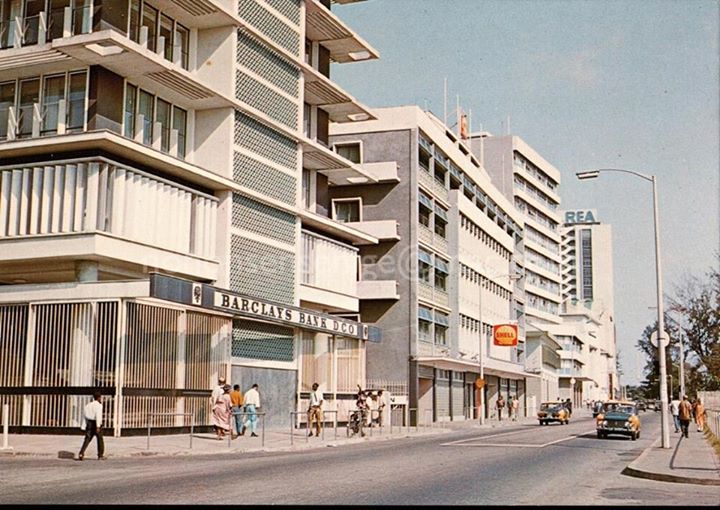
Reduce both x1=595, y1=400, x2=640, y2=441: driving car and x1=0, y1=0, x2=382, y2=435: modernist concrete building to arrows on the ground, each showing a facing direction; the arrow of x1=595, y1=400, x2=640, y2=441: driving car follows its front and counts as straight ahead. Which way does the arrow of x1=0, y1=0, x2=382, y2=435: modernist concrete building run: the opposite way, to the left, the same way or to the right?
to the left

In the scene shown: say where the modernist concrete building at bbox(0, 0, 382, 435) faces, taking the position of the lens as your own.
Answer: facing the viewer and to the right of the viewer

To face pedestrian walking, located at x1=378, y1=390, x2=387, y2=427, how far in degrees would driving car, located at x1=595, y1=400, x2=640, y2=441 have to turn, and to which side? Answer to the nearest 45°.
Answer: approximately 135° to its right

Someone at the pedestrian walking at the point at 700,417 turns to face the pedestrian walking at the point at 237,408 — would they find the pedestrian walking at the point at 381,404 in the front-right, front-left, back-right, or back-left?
front-right

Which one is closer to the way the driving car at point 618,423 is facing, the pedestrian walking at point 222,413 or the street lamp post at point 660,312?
the street lamp post

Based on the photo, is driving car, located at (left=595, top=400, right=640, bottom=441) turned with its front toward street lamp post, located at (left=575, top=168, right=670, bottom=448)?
yes

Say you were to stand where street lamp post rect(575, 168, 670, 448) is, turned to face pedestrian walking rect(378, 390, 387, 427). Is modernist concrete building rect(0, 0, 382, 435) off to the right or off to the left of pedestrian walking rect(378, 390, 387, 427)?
left

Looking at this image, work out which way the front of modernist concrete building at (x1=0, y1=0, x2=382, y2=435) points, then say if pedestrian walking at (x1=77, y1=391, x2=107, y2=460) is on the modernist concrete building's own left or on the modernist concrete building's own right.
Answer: on the modernist concrete building's own right

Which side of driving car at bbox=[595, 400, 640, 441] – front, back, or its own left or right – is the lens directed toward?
front

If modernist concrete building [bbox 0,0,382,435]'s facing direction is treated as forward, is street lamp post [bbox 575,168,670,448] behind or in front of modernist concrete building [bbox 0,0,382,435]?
in front

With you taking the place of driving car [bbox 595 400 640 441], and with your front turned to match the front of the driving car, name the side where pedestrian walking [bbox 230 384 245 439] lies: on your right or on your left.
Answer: on your right

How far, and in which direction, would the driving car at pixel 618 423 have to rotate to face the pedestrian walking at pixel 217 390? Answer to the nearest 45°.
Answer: approximately 45° to its right

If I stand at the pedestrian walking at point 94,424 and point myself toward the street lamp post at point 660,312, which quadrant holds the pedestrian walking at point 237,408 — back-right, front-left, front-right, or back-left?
front-left

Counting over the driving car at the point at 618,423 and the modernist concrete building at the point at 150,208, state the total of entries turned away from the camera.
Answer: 0

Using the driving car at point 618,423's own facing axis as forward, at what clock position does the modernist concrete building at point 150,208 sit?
The modernist concrete building is roughly at 2 o'clock from the driving car.

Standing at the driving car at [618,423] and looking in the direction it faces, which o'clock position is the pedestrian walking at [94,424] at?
The pedestrian walking is roughly at 1 o'clock from the driving car.
